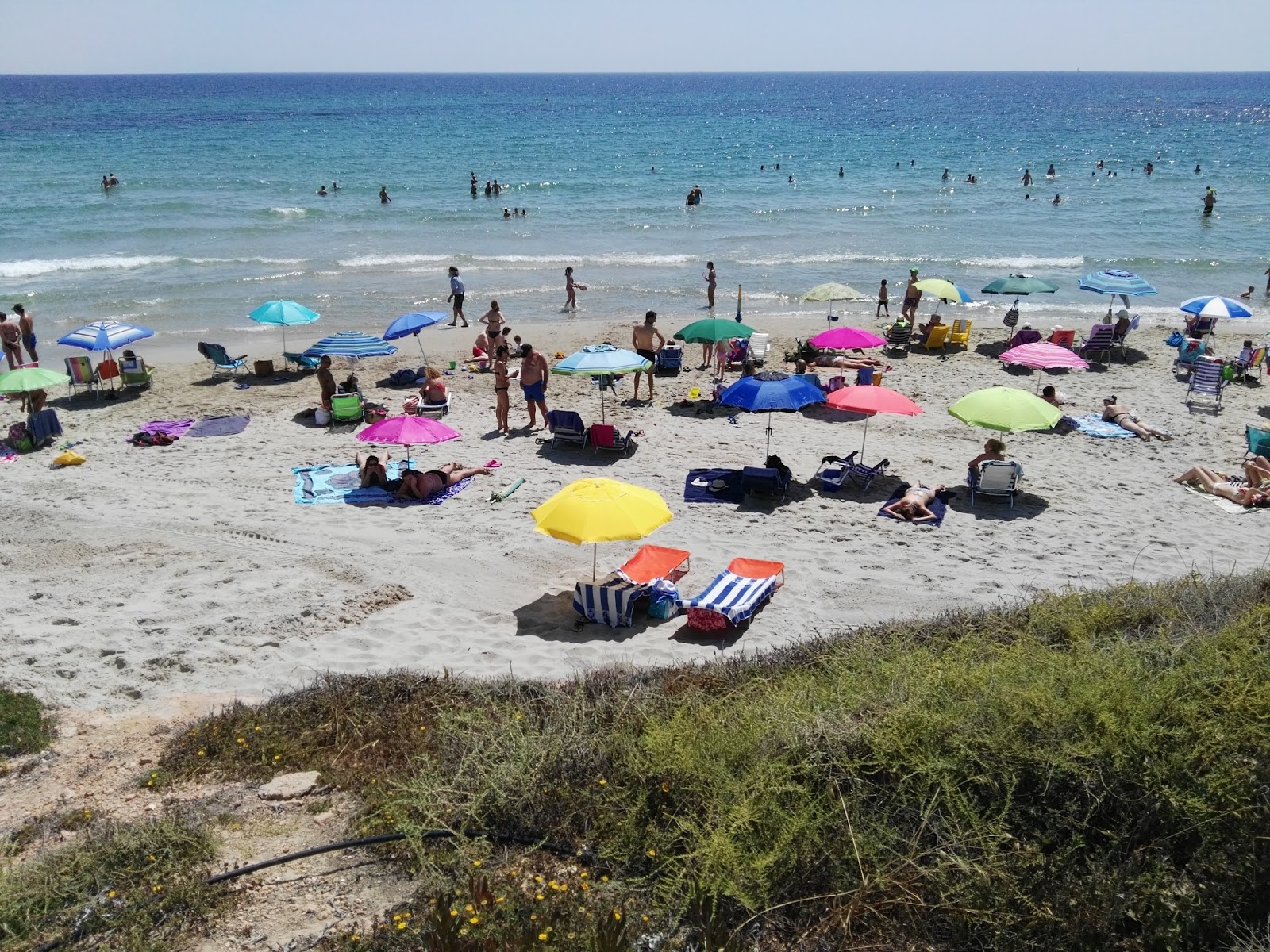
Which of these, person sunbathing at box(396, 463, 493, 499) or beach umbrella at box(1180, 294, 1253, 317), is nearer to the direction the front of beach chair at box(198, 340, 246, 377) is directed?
the beach umbrella

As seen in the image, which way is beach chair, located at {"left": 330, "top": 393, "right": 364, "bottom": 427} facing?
away from the camera

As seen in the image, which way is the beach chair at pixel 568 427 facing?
away from the camera

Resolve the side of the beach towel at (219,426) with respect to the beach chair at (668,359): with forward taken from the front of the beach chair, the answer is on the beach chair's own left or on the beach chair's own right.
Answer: on the beach chair's own left

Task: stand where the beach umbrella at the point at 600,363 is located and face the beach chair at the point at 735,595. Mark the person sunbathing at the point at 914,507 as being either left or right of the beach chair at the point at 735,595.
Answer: left

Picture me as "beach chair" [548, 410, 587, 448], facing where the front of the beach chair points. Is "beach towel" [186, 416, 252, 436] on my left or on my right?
on my left

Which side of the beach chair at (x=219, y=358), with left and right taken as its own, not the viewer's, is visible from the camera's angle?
right

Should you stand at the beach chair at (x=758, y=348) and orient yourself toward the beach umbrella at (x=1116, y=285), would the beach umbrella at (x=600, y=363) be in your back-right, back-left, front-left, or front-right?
back-right

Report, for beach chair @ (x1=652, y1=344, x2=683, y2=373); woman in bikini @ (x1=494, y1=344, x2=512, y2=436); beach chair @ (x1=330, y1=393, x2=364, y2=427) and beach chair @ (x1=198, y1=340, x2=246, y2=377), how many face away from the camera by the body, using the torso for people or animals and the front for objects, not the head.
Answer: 2

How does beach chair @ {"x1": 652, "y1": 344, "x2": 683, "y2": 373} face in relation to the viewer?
away from the camera

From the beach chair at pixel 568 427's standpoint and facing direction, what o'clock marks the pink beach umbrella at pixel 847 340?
The pink beach umbrella is roughly at 2 o'clock from the beach chair.
